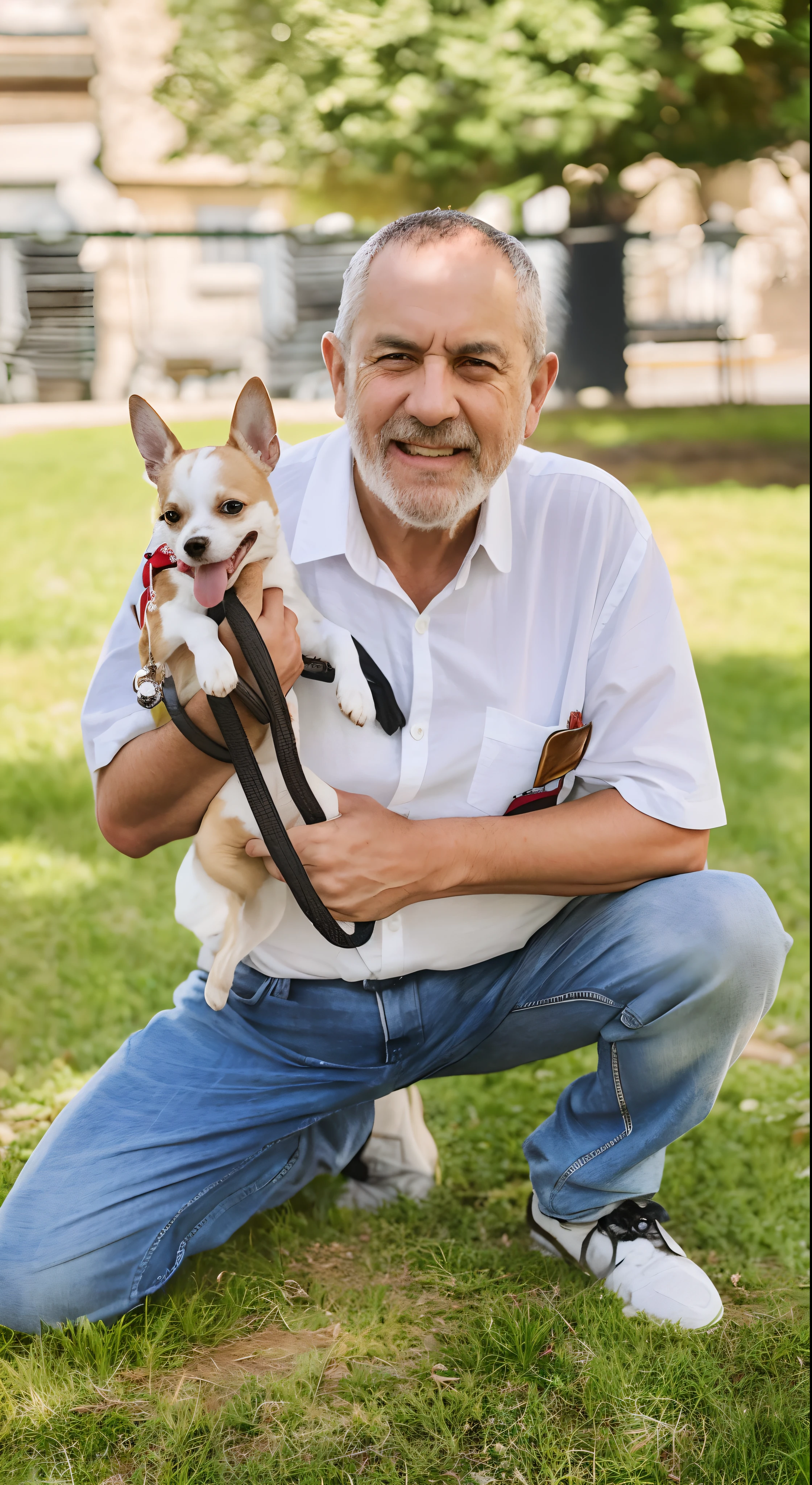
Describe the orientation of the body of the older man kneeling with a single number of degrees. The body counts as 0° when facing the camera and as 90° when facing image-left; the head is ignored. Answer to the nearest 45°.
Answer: approximately 0°

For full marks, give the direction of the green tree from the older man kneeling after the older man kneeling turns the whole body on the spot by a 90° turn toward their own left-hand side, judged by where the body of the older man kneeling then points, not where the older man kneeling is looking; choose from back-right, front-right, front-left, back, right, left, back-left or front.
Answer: left

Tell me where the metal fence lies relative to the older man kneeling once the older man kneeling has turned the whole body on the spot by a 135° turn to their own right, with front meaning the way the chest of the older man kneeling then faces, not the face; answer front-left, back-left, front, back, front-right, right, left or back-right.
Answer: front-right
